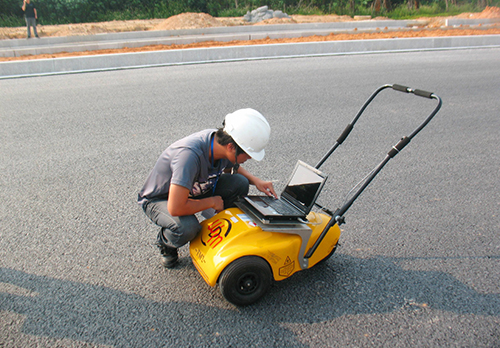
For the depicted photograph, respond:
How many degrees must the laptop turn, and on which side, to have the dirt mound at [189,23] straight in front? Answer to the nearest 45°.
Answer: approximately 135° to its right

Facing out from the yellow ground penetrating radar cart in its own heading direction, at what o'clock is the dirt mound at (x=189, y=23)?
The dirt mound is roughly at 4 o'clock from the yellow ground penetrating radar cart.

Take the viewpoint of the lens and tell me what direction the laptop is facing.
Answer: facing the viewer and to the left of the viewer

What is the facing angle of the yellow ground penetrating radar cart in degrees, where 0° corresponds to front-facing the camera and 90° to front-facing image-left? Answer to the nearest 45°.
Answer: approximately 45°
